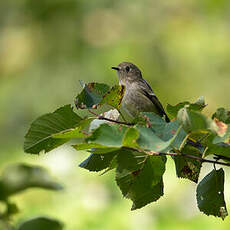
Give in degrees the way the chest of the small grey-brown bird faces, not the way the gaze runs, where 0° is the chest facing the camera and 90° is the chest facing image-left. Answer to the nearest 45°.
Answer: approximately 90°

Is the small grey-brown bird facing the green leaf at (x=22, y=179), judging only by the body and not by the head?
no

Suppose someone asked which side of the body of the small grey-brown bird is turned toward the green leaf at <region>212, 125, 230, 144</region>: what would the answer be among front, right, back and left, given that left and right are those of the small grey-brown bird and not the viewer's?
back

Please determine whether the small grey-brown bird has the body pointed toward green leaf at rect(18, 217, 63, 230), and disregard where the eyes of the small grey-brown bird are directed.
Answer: no

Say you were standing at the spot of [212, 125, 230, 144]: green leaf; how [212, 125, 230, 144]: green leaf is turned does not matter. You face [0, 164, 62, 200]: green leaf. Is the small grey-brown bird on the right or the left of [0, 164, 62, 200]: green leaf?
right

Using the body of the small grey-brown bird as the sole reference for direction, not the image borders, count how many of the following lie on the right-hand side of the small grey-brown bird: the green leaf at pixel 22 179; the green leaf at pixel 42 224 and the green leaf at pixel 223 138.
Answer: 0
